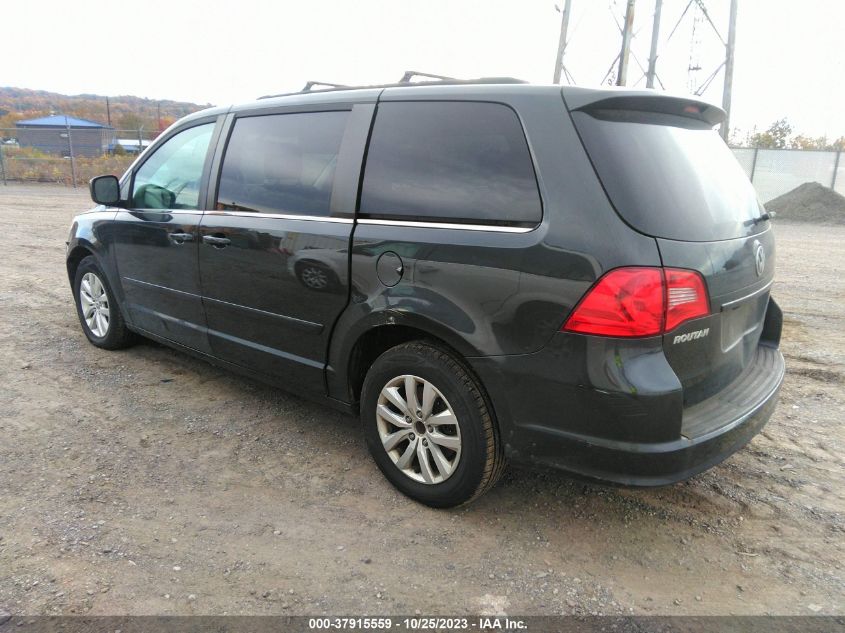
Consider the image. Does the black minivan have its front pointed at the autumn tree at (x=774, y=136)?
no

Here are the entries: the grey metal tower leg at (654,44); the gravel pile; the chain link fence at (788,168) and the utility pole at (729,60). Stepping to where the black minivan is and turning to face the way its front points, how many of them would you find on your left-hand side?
0

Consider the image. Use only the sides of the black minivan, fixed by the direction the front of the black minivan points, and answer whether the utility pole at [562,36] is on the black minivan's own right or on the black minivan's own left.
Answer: on the black minivan's own right

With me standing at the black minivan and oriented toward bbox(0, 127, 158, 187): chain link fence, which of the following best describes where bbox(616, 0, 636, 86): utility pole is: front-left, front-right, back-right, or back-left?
front-right

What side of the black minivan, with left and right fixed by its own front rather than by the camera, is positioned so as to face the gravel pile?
right

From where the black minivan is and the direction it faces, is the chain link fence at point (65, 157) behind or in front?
in front

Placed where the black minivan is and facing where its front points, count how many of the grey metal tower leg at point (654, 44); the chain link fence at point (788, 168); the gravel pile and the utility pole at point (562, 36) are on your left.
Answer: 0

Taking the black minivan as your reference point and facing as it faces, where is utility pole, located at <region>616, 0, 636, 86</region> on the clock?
The utility pole is roughly at 2 o'clock from the black minivan.

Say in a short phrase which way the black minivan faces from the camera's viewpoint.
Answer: facing away from the viewer and to the left of the viewer

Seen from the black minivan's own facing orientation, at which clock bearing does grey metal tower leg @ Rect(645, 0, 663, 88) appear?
The grey metal tower leg is roughly at 2 o'clock from the black minivan.

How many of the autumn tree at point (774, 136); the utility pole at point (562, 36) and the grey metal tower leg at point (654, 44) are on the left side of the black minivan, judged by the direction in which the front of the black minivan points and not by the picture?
0

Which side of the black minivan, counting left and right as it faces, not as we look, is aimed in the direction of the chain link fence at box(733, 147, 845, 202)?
right

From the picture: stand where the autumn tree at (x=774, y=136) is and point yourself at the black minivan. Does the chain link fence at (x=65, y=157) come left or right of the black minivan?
right

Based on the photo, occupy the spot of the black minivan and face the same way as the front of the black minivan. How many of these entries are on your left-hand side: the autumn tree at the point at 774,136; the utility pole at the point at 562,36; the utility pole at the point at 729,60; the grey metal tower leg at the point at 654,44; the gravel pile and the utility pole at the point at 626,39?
0

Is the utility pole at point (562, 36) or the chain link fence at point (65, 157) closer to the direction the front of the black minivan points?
the chain link fence
